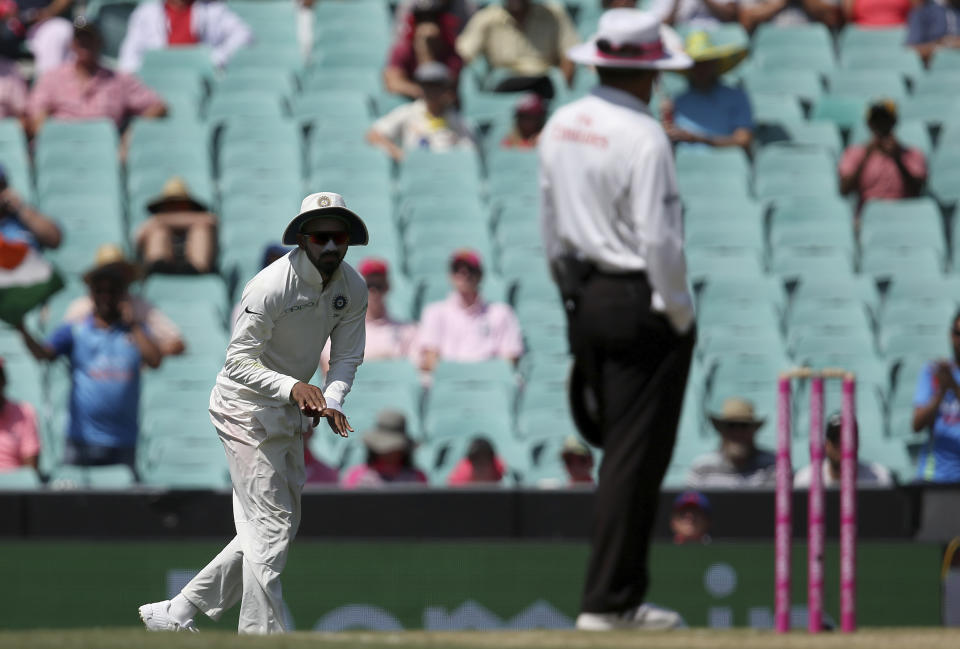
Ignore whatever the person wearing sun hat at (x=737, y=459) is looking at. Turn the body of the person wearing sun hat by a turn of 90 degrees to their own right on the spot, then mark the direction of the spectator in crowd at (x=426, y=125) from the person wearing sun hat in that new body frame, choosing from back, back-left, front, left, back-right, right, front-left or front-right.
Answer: front-right

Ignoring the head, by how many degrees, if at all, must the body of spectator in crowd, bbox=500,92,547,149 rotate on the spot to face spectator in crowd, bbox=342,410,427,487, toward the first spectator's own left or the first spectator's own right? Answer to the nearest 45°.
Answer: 0° — they already face them

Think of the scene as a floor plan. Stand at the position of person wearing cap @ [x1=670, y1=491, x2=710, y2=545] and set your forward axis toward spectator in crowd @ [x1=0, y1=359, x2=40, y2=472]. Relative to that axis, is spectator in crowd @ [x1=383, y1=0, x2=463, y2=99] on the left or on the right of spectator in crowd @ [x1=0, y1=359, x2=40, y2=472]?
right

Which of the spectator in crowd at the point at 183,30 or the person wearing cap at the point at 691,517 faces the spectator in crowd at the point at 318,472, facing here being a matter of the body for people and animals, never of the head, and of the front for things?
the spectator in crowd at the point at 183,30

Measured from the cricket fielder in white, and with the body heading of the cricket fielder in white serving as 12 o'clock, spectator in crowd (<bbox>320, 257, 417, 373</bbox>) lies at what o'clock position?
The spectator in crowd is roughly at 8 o'clock from the cricket fielder in white.

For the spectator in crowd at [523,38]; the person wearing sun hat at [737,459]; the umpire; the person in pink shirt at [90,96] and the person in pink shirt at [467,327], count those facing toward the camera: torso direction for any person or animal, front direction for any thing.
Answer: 4

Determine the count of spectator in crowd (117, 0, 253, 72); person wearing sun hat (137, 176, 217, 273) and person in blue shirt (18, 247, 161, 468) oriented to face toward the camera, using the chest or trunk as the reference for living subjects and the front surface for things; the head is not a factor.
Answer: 3

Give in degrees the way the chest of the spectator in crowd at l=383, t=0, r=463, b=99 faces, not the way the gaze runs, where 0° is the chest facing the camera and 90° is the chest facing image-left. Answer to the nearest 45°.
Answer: approximately 0°

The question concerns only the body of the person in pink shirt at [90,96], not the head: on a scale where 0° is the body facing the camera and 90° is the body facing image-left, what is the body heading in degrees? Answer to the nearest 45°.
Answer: approximately 0°
